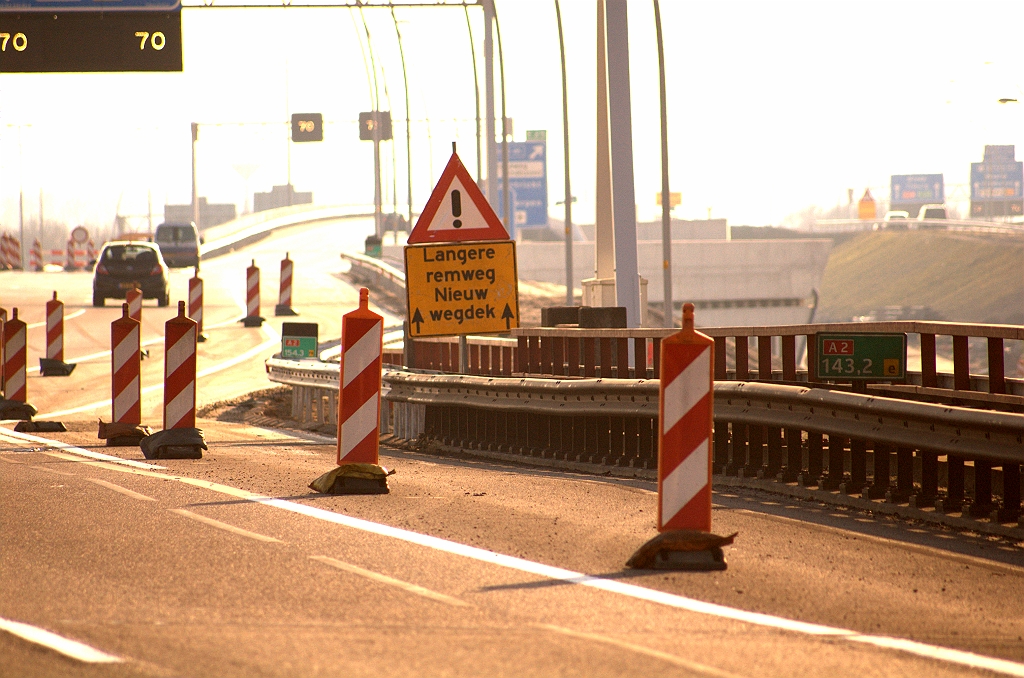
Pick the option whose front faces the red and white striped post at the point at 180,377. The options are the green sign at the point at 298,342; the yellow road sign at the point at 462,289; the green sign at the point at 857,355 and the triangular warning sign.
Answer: the green sign at the point at 298,342

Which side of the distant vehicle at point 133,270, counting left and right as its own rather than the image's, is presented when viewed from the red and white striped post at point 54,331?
back

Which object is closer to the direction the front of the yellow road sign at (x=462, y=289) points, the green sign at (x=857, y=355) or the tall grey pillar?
the green sign

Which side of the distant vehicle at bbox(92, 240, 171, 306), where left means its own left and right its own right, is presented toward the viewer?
back

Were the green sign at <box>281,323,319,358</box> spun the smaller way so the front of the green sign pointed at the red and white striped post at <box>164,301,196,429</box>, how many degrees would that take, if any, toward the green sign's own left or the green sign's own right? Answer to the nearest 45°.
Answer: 0° — it already faces it

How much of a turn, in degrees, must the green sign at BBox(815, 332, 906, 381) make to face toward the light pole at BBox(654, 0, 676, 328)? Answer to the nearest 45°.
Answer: approximately 180°

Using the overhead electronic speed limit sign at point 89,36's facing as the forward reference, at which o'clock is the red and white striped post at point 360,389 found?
The red and white striped post is roughly at 12 o'clock from the overhead electronic speed limit sign.

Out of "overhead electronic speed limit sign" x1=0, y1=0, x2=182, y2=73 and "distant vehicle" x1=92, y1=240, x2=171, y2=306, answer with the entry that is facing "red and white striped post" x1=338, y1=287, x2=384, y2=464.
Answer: the overhead electronic speed limit sign

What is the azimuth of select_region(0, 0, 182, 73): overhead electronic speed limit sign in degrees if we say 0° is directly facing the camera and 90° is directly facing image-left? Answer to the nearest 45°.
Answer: approximately 0°
